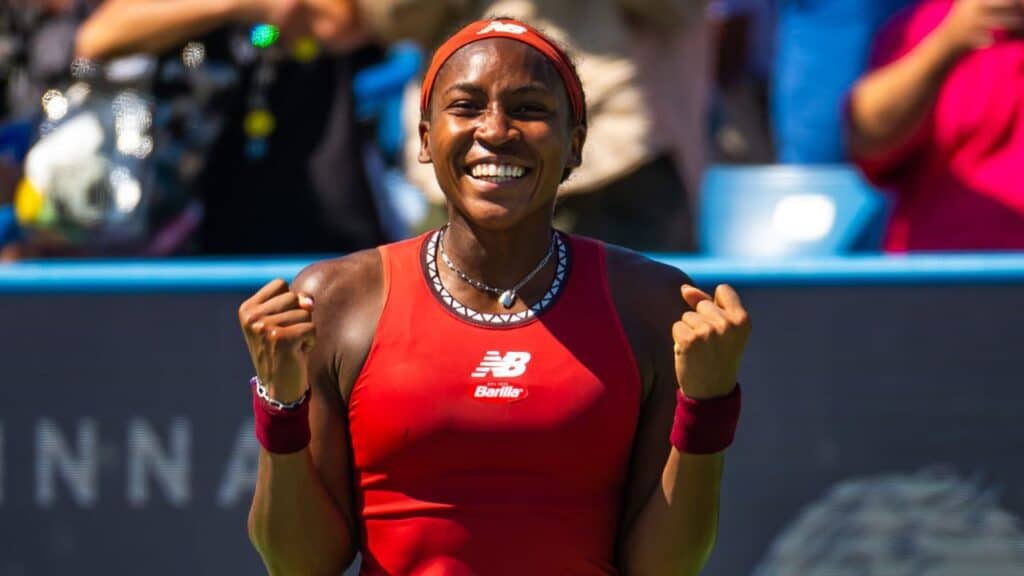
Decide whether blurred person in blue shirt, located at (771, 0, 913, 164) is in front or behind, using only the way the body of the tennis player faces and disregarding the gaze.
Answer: behind

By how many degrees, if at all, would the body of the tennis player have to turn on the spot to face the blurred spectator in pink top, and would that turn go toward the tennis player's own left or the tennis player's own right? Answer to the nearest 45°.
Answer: approximately 135° to the tennis player's own left

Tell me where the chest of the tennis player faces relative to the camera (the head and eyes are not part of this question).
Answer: toward the camera
